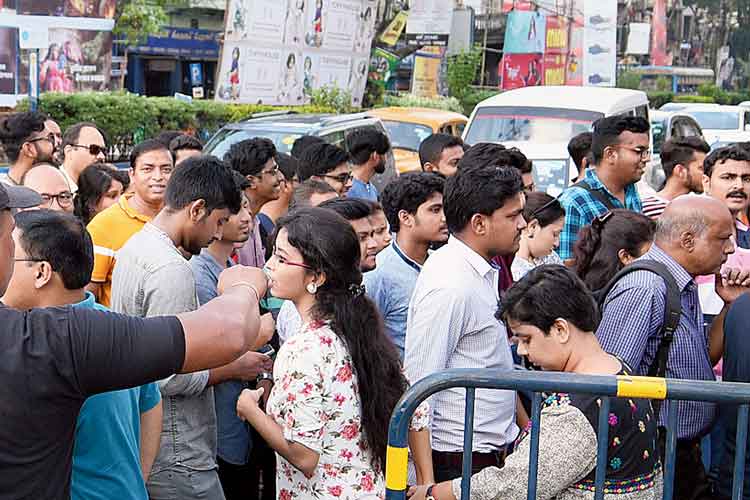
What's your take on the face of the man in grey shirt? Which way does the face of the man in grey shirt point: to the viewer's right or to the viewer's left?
to the viewer's right

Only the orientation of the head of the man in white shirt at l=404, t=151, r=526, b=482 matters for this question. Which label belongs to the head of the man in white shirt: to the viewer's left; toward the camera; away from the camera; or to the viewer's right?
to the viewer's right

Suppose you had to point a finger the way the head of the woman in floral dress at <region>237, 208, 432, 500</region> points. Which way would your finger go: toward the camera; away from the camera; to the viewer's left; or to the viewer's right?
to the viewer's left

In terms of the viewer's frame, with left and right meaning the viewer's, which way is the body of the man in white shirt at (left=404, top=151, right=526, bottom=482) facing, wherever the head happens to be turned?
facing to the right of the viewer

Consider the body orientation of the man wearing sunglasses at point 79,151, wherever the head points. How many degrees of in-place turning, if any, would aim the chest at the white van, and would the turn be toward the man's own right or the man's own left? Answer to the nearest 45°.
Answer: approximately 90° to the man's own left

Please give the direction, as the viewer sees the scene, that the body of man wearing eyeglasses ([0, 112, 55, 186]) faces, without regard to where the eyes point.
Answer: to the viewer's right

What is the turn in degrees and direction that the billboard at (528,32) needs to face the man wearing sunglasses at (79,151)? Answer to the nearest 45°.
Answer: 0° — it already faces them

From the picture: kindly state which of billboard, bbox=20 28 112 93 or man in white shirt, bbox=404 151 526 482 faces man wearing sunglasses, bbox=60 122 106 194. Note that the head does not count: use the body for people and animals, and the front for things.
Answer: the billboard

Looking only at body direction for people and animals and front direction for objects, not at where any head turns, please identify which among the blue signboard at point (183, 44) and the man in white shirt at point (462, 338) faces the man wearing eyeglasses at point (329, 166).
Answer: the blue signboard

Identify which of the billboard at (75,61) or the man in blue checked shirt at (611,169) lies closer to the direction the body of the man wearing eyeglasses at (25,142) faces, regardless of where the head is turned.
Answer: the man in blue checked shirt

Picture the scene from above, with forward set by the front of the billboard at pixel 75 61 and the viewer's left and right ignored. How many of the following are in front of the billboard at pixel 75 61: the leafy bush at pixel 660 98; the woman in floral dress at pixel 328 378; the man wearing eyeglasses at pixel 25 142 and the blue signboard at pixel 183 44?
2
